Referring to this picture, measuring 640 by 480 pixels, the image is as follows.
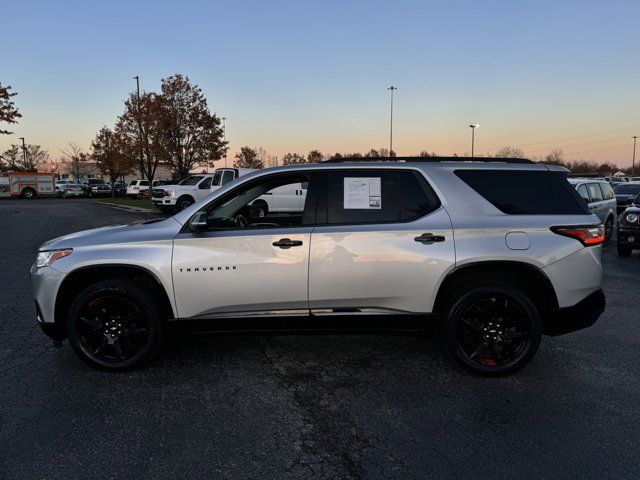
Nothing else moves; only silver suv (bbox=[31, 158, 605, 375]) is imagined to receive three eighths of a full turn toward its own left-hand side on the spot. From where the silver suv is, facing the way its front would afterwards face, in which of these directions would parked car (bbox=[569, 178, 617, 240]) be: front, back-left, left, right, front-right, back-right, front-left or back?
left

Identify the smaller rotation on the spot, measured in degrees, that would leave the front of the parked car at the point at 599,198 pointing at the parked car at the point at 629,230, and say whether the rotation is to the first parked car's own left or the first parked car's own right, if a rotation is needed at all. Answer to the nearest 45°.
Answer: approximately 45° to the first parked car's own left

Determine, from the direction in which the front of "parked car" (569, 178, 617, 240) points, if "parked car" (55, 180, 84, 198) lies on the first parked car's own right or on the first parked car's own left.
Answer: on the first parked car's own right

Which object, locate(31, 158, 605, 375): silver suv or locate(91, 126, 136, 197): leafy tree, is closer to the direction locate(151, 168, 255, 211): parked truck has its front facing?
the silver suv

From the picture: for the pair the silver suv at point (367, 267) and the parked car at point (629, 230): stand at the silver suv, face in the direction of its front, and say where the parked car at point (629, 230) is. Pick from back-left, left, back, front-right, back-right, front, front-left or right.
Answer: back-right

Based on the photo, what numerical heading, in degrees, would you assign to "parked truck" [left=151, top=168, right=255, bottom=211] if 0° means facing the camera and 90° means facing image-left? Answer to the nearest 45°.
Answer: approximately 45°

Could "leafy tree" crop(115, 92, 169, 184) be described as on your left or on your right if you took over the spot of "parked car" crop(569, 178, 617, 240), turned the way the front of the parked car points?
on your right

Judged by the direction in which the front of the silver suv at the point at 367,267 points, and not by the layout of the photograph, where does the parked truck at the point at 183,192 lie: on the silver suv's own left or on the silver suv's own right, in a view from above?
on the silver suv's own right

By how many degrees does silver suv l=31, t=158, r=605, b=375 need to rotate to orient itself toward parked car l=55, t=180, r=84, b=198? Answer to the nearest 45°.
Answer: approximately 45° to its right

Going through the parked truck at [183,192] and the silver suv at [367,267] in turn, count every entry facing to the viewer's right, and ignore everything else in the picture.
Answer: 0

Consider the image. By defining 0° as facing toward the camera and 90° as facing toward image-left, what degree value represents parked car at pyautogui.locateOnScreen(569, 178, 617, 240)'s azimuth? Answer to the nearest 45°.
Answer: approximately 45°

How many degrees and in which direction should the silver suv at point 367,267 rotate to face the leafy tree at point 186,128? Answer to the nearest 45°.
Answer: approximately 90° to its right

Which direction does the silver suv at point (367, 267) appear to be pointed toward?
to the viewer's left
